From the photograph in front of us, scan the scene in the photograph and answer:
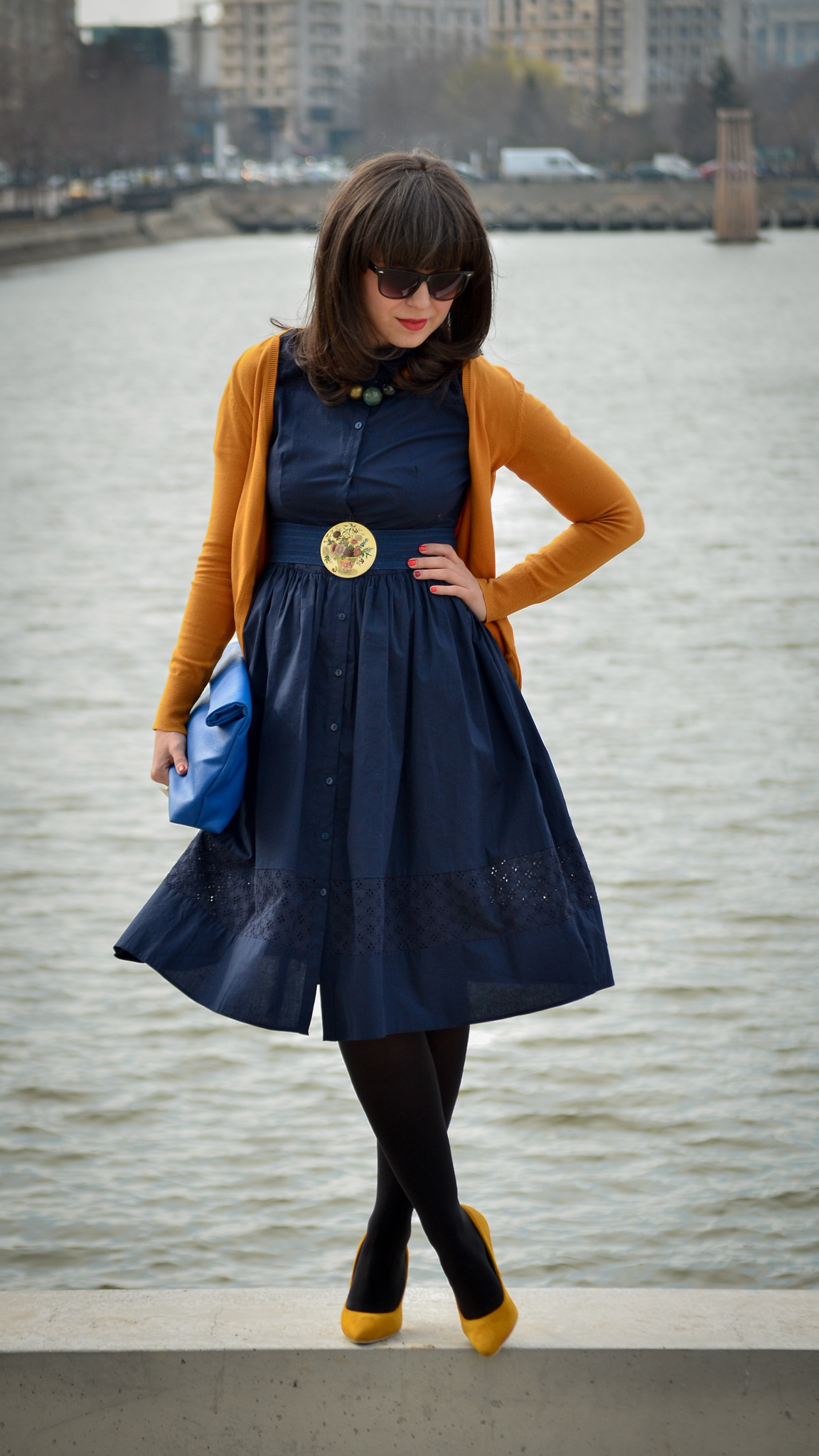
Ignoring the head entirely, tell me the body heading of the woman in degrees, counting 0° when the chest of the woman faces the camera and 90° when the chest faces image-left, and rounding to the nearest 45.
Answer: approximately 0°
